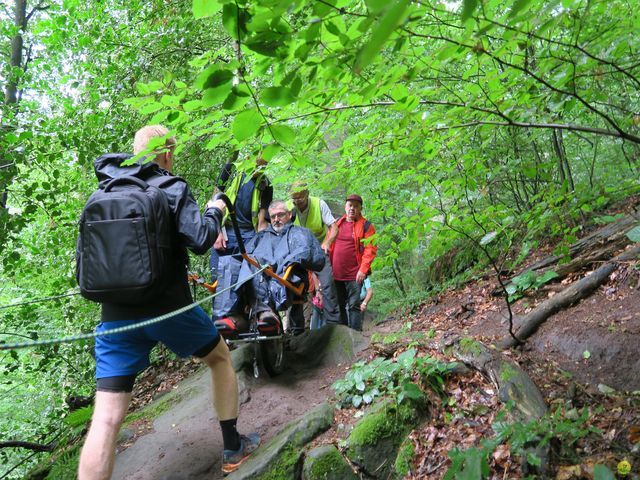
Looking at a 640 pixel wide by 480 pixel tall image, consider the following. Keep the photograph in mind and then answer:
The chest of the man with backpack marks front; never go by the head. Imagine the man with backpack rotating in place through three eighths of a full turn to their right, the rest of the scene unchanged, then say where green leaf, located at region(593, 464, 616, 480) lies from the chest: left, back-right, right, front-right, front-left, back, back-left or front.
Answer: front-left

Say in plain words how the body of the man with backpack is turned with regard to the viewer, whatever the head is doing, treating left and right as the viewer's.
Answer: facing away from the viewer and to the right of the viewer

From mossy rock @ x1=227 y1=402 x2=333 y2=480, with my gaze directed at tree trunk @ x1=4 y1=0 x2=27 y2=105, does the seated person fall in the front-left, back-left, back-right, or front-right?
front-right

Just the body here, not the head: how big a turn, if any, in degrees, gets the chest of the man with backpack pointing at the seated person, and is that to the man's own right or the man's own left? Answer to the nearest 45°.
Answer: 0° — they already face them

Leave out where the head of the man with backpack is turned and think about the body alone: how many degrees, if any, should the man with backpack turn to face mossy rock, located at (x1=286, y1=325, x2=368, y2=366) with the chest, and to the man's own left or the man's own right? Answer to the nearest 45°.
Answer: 0° — they already face it

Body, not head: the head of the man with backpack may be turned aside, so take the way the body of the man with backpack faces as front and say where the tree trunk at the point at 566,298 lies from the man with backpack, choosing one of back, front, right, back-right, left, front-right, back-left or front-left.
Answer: front-right

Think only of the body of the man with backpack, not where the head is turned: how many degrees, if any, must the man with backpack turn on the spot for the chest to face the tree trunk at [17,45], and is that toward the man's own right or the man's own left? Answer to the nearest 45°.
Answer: approximately 45° to the man's own left

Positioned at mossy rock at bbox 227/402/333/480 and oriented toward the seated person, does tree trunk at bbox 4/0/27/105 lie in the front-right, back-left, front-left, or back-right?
front-left
